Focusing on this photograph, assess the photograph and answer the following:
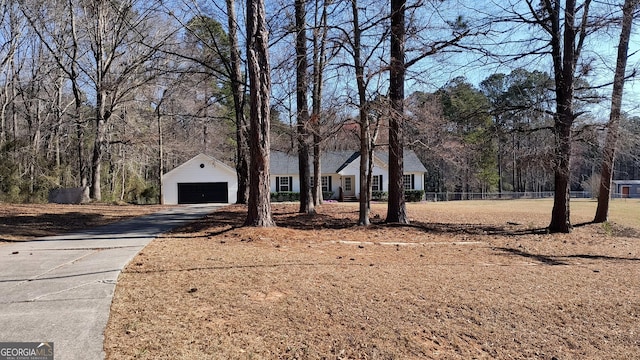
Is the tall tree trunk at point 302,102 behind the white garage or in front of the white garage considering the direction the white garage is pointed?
in front

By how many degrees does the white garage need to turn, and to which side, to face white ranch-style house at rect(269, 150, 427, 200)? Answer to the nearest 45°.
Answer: approximately 90° to its left

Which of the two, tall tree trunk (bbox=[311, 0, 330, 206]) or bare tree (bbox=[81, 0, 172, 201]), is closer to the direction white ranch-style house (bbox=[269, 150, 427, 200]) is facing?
the tall tree trunk

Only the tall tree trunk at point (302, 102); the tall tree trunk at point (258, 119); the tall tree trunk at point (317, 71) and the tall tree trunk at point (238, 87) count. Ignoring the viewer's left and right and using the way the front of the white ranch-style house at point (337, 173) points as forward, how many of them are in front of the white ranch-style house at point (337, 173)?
4

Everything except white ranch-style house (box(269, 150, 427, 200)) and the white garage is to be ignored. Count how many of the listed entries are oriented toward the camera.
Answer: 2

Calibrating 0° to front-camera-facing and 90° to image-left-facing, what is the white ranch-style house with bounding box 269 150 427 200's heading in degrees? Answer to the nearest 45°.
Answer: approximately 0°

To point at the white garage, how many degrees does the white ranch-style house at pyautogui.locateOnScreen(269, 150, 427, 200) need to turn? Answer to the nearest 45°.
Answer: approximately 45° to its right

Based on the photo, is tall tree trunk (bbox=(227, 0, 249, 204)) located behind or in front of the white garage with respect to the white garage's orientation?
in front
